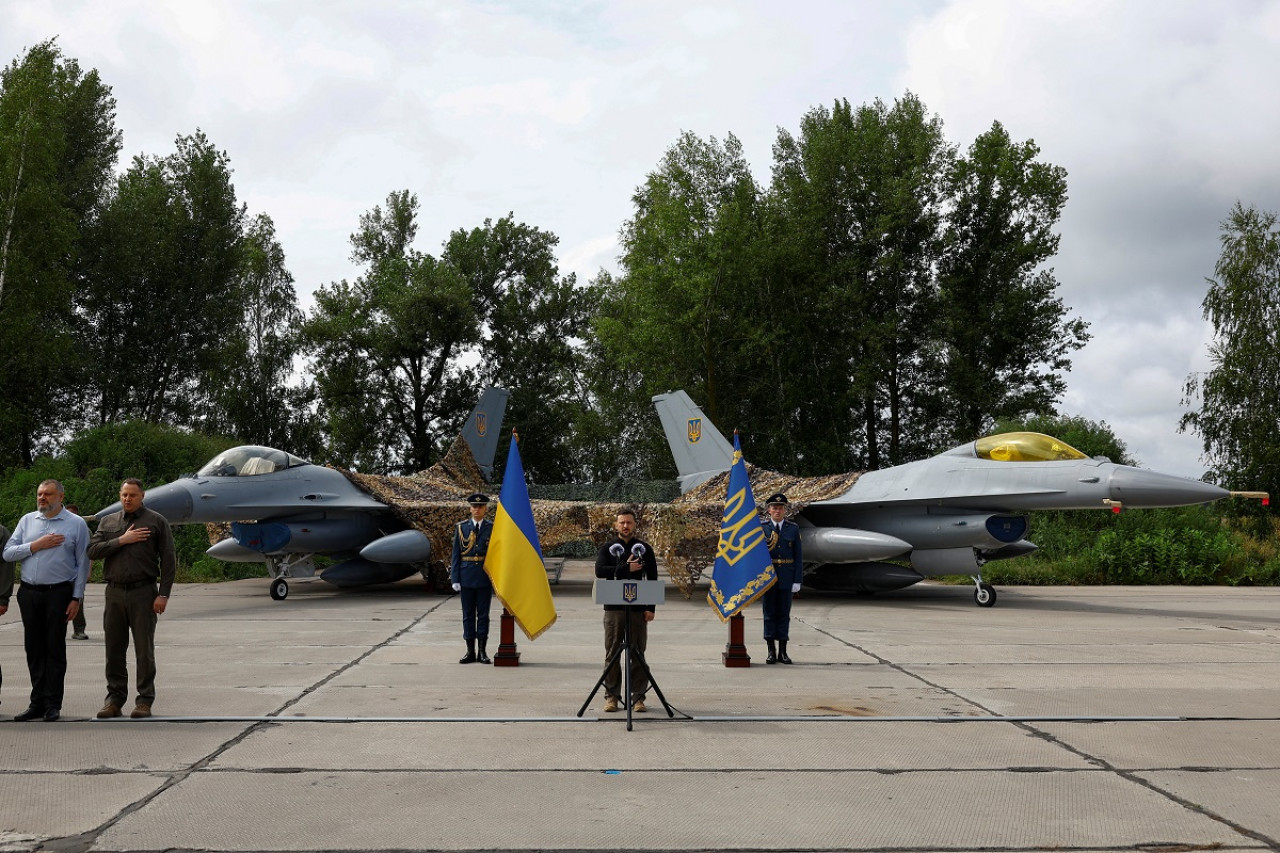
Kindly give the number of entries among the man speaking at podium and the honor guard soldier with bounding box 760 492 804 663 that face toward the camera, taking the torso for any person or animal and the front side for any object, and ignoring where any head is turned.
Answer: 2

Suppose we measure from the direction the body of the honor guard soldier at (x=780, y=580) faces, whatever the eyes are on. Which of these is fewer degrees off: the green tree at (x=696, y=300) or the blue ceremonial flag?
the blue ceremonial flag

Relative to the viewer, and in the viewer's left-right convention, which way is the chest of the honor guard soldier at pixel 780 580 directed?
facing the viewer

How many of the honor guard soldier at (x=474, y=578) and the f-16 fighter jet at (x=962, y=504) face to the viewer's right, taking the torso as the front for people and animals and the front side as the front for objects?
1

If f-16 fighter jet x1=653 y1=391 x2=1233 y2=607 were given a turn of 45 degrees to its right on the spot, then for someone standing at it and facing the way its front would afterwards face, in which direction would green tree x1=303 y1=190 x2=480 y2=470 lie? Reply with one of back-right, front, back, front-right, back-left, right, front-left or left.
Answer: back

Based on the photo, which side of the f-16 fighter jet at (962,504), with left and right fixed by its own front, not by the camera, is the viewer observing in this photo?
right

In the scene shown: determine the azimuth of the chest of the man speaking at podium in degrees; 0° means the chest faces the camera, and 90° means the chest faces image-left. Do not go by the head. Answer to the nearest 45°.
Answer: approximately 0°
